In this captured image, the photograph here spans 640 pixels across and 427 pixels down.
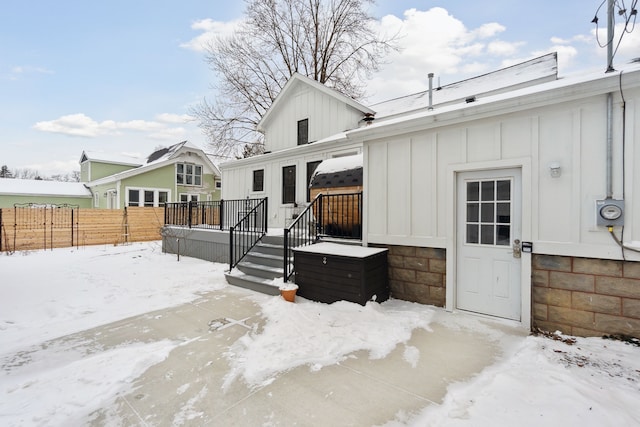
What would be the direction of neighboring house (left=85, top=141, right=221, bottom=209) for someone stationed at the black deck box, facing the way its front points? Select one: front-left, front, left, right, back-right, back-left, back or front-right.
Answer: right

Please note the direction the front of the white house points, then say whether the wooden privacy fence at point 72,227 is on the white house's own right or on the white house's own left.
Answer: on the white house's own right

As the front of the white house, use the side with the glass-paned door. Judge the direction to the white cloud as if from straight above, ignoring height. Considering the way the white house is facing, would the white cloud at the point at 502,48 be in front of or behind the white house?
behind

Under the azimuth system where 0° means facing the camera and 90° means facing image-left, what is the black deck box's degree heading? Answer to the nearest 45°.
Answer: approximately 45°

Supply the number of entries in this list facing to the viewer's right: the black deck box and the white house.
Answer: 0

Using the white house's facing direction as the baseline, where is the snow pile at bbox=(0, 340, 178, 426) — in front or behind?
in front
